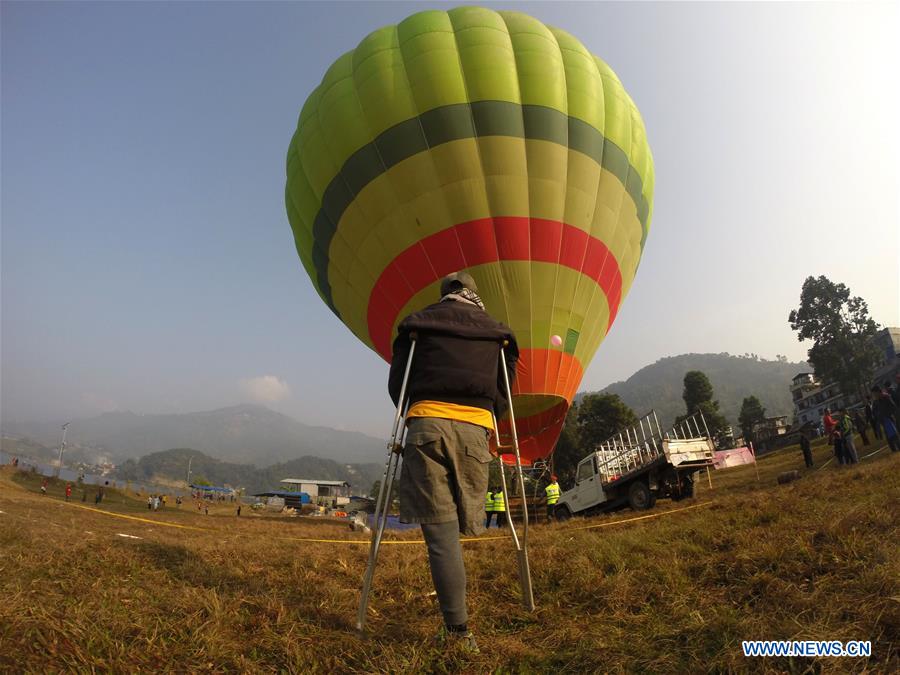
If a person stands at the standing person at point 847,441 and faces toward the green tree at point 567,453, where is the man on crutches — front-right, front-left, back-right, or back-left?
back-left

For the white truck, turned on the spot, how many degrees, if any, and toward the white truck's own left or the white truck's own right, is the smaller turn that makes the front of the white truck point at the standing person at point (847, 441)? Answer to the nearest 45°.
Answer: approximately 135° to the white truck's own right

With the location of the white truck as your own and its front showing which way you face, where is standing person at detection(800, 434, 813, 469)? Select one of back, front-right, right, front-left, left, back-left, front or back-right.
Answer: right

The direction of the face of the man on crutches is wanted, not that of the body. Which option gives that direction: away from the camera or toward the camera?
away from the camera

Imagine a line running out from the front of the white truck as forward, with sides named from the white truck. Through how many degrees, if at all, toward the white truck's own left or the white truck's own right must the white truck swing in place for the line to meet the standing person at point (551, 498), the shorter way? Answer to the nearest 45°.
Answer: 0° — it already faces them

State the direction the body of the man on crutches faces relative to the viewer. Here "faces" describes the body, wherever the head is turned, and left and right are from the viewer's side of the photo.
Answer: facing away from the viewer

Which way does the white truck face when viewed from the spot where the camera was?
facing away from the viewer and to the left of the viewer

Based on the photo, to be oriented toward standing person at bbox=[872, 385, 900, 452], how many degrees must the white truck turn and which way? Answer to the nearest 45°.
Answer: approximately 135° to its right

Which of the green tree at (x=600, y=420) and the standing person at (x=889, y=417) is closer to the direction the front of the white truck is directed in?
the green tree
